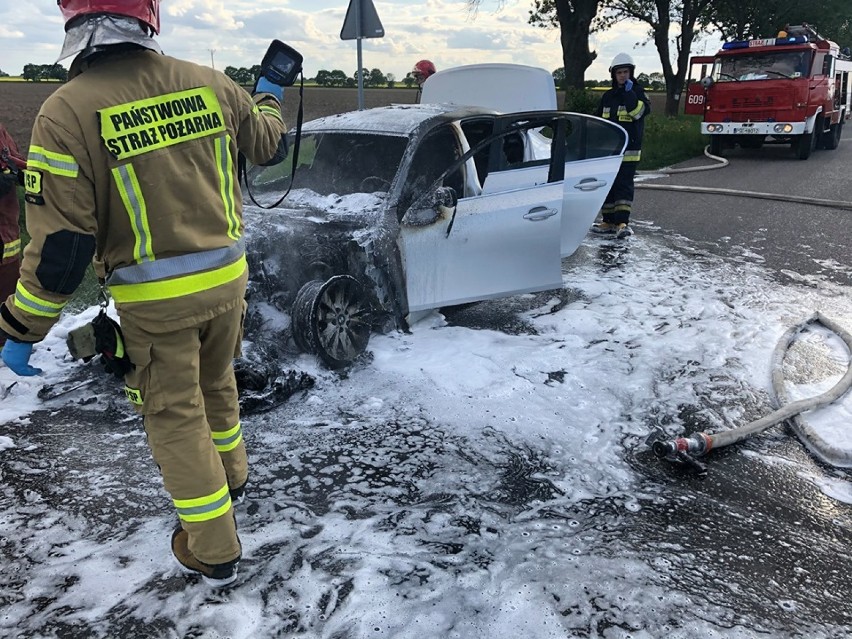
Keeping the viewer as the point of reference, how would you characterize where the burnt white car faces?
facing the viewer and to the left of the viewer

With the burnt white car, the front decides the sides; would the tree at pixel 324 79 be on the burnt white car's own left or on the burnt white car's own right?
on the burnt white car's own right

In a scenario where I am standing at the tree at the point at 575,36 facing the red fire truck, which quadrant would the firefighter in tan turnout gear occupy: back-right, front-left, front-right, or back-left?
front-right

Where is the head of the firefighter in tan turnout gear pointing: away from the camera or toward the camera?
away from the camera

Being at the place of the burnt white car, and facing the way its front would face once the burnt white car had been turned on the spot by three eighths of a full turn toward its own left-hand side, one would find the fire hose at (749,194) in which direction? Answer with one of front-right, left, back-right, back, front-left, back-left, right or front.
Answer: front-left

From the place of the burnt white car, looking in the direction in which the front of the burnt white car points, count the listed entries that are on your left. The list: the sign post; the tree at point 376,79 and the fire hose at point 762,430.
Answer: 1

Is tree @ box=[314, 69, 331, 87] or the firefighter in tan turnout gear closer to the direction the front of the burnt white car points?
the firefighter in tan turnout gear

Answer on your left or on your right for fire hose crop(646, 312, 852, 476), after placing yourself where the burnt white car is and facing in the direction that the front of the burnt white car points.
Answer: on your left

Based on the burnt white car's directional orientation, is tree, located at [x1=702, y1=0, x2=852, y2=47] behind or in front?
behind

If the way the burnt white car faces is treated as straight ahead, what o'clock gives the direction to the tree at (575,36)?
The tree is roughly at 5 o'clock from the burnt white car.

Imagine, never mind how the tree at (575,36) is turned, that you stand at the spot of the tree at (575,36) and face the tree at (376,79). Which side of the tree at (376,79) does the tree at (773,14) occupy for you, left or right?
right

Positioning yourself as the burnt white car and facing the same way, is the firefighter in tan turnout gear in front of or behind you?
in front
